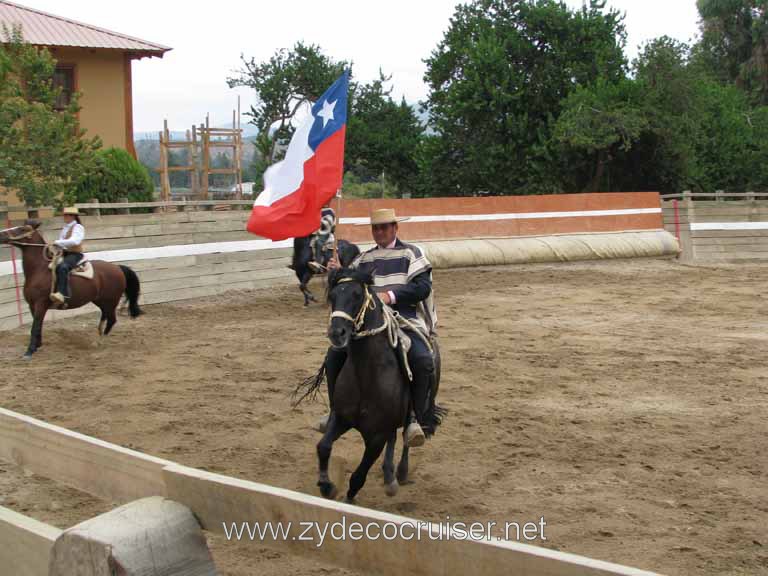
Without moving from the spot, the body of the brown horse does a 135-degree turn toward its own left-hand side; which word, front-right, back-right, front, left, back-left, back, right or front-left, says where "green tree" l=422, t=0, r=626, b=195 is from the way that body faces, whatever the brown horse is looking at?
left

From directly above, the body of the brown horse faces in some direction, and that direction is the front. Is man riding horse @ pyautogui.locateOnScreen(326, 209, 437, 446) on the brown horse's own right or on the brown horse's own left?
on the brown horse's own left

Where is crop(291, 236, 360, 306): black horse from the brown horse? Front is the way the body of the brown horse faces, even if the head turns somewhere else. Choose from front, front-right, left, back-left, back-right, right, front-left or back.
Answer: back-right

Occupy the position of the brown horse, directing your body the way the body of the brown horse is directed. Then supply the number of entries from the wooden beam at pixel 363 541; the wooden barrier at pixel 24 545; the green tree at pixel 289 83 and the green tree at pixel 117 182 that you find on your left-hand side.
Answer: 2

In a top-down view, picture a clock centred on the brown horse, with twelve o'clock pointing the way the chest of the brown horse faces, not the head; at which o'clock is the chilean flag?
The chilean flag is roughly at 8 o'clock from the brown horse.

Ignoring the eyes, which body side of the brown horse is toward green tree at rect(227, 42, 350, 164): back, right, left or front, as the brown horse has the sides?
right

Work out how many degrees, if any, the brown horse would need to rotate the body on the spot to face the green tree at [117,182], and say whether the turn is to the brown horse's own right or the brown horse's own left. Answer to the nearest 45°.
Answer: approximately 90° to the brown horse's own right

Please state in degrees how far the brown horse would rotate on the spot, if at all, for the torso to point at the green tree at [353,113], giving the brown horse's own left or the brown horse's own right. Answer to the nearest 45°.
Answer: approximately 135° to the brown horse's own right

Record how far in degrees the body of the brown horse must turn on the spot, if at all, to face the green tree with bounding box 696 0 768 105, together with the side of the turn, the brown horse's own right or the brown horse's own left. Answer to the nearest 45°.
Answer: approximately 135° to the brown horse's own right

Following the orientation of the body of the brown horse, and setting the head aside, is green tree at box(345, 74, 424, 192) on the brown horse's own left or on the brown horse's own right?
on the brown horse's own right

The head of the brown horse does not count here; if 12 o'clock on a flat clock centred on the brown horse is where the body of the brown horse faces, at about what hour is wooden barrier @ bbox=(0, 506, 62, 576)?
The wooden barrier is roughly at 9 o'clock from the brown horse.

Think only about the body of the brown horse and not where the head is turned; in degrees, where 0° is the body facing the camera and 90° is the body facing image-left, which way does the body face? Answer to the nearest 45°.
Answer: approximately 90°

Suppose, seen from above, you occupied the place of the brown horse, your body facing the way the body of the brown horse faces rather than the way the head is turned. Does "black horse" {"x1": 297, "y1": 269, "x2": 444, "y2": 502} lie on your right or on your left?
on your left

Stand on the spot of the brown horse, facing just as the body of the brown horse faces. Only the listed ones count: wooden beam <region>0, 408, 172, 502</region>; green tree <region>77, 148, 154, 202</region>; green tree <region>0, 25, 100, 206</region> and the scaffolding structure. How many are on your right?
3
